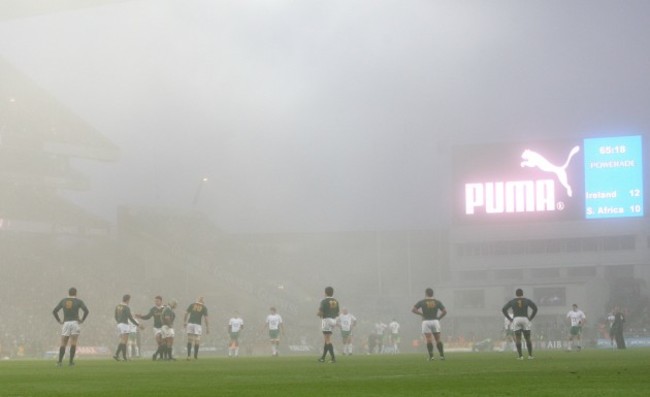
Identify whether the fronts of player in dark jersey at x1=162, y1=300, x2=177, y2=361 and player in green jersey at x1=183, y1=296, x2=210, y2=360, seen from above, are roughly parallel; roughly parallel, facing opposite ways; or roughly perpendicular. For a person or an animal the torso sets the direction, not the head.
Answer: roughly perpendicular

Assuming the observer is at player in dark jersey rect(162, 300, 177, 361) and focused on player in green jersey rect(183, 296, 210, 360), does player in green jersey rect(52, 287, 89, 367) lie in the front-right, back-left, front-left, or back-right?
back-right

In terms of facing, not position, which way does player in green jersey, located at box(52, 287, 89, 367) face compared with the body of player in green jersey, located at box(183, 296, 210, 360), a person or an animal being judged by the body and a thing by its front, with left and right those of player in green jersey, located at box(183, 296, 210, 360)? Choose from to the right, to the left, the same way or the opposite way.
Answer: the same way

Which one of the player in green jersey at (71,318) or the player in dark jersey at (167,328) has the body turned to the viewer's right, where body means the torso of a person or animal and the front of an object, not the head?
the player in dark jersey

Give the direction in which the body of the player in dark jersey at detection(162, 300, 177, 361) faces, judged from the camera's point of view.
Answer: to the viewer's right

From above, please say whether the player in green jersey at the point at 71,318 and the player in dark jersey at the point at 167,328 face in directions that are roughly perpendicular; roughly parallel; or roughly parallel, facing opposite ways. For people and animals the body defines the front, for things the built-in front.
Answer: roughly perpendicular

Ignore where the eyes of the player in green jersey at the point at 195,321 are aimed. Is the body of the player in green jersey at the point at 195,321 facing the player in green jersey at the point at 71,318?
no

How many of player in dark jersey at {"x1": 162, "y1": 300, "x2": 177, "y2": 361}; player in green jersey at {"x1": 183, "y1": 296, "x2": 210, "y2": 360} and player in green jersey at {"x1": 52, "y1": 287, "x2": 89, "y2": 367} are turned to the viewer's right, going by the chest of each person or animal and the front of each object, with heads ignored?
1

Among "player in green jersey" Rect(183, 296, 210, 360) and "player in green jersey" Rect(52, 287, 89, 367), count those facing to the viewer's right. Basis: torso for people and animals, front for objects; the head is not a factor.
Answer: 0

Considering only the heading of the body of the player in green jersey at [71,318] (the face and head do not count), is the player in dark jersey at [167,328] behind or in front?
in front

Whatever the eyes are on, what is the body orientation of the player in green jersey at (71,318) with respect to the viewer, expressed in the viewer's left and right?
facing away from the viewer

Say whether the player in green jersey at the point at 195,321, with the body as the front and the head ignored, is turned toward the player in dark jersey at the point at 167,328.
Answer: no
